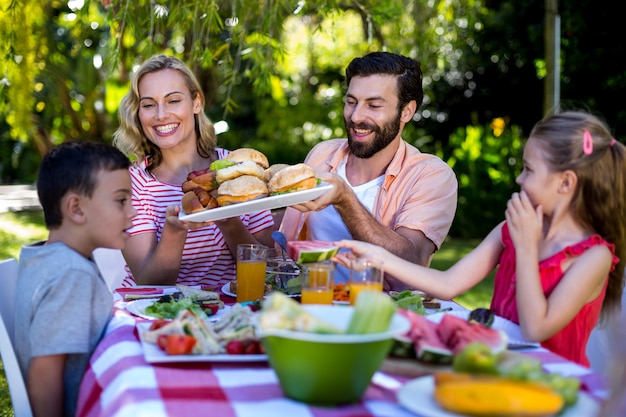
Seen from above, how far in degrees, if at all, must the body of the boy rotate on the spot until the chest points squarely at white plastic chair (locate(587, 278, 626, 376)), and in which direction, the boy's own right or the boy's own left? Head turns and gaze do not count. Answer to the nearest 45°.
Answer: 0° — they already face it

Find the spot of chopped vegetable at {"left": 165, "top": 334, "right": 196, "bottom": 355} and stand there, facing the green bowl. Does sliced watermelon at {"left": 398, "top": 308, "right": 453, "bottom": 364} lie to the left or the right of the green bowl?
left

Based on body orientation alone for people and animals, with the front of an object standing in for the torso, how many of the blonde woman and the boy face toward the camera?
1

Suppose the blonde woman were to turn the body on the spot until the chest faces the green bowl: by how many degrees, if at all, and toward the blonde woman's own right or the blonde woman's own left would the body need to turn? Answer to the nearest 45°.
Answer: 0° — they already face it

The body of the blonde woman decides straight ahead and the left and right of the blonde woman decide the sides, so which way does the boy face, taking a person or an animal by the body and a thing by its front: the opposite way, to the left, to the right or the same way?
to the left

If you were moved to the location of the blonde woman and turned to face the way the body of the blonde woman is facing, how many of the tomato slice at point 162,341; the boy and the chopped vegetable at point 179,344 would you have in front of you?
3

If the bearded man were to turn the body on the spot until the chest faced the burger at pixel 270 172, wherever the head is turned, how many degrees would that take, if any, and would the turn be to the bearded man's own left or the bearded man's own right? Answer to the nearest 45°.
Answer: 0° — they already face it

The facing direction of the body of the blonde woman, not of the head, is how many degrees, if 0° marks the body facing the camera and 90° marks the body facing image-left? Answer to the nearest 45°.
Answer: approximately 0°

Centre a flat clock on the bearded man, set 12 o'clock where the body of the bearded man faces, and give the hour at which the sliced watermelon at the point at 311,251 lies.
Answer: The sliced watermelon is roughly at 11 o'clock from the bearded man.

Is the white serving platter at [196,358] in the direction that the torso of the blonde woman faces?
yes

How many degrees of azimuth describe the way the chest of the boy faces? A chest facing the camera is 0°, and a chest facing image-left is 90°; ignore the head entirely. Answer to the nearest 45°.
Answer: approximately 270°
